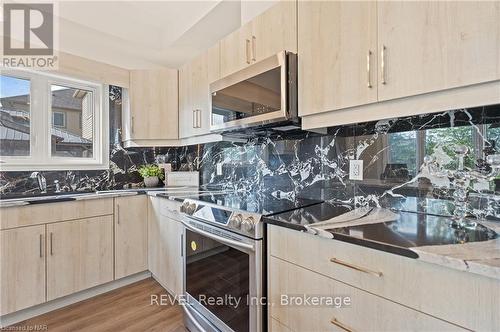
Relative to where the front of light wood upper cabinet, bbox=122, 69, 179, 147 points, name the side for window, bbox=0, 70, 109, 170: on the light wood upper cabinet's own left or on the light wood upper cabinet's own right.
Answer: on the light wood upper cabinet's own right

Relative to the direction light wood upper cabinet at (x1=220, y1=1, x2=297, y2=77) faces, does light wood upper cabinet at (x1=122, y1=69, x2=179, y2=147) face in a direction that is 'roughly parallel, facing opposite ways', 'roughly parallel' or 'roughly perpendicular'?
roughly perpendicular

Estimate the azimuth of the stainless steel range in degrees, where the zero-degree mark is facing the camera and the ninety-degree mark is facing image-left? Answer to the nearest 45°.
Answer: approximately 45°

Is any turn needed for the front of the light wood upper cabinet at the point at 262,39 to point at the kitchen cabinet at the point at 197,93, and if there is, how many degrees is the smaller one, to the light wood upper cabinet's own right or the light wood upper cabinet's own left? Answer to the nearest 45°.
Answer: approximately 90° to the light wood upper cabinet's own right

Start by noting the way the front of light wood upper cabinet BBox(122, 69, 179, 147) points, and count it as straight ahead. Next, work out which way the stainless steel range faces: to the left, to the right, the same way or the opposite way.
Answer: to the right

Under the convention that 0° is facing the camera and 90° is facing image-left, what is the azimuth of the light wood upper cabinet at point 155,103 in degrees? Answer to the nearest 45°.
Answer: approximately 0°

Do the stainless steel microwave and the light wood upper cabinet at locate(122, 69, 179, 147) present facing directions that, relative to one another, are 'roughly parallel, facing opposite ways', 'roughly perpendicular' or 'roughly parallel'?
roughly perpendicular

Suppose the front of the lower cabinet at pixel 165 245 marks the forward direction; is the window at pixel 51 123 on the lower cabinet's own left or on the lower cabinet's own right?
on the lower cabinet's own right
